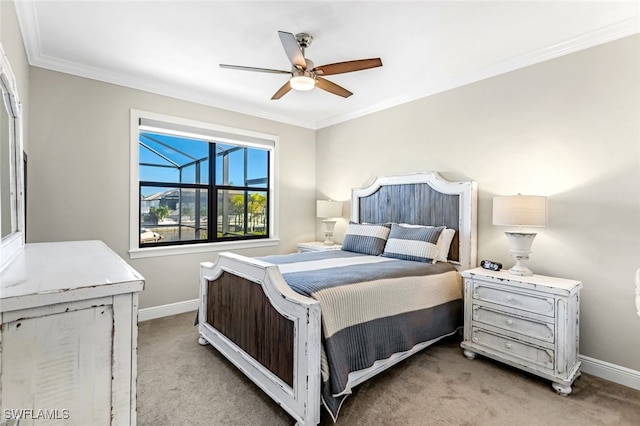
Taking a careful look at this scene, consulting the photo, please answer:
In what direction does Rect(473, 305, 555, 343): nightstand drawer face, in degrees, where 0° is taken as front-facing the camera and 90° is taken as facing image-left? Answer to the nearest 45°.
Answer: approximately 45°

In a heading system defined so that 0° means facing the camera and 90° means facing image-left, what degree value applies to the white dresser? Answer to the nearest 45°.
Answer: approximately 270°

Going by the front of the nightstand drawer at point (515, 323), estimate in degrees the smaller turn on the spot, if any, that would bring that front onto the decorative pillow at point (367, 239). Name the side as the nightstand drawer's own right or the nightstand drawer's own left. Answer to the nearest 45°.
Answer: approximately 45° to the nightstand drawer's own right

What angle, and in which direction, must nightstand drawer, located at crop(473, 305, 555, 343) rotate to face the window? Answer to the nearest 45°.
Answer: approximately 45° to its right

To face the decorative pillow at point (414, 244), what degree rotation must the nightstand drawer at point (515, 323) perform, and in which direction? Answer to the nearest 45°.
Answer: approximately 45° to its right

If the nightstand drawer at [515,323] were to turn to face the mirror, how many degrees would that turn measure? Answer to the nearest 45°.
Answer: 0° — it already faces it

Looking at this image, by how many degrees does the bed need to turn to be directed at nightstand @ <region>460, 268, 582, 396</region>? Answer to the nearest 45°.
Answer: approximately 135° to its left

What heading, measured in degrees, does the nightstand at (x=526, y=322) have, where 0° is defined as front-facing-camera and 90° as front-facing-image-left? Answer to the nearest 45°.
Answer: approximately 45°

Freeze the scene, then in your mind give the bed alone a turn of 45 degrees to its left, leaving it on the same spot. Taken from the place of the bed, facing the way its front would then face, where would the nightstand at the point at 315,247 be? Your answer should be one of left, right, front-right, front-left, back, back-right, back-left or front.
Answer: back
